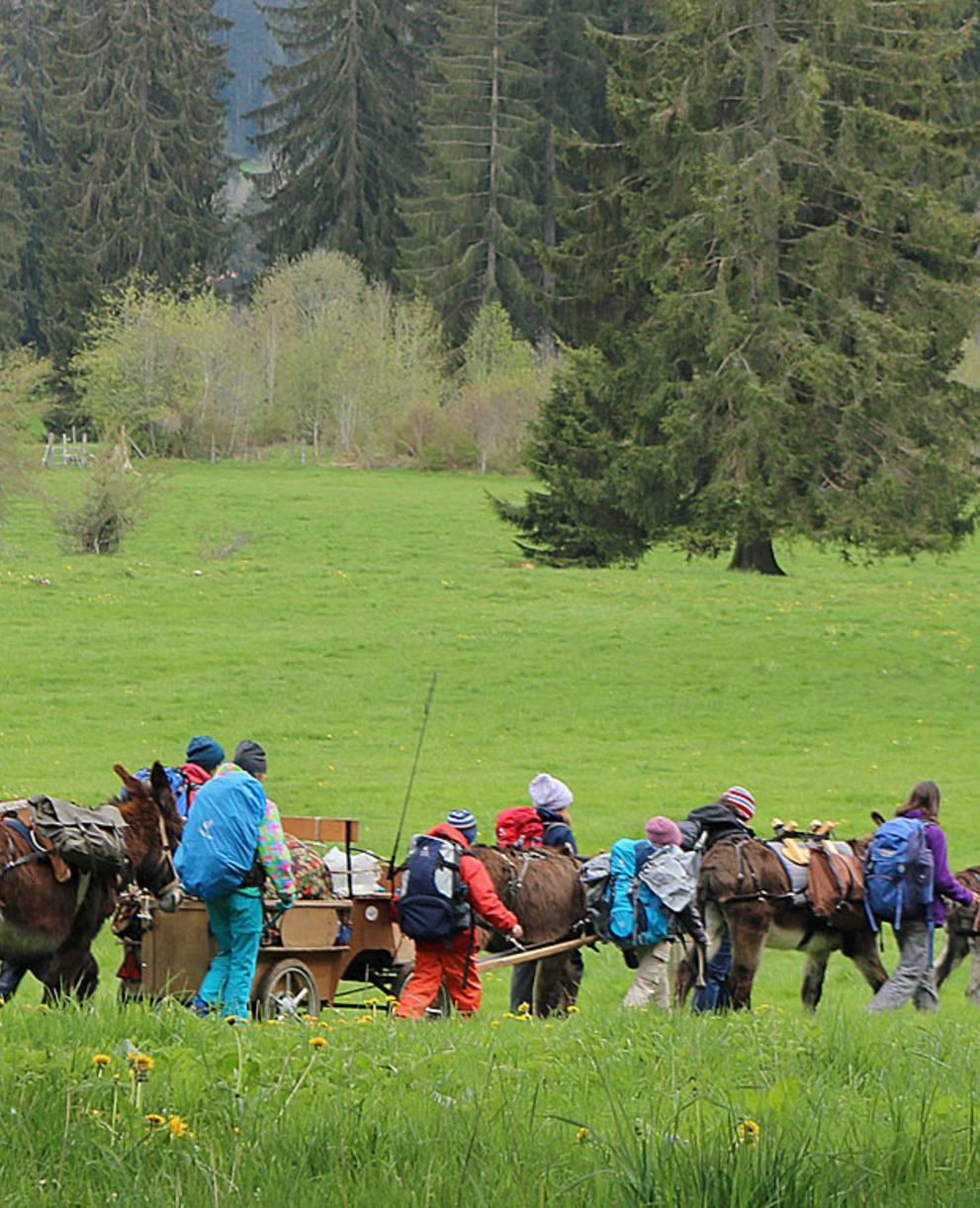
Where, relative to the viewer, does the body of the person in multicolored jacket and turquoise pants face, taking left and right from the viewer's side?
facing away from the viewer and to the right of the viewer

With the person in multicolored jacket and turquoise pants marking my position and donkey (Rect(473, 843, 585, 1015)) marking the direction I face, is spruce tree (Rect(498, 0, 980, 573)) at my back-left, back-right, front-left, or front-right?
front-left

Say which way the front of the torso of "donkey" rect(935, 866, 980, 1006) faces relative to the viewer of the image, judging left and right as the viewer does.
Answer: facing to the right of the viewer

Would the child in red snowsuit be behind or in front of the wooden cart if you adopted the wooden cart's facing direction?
in front

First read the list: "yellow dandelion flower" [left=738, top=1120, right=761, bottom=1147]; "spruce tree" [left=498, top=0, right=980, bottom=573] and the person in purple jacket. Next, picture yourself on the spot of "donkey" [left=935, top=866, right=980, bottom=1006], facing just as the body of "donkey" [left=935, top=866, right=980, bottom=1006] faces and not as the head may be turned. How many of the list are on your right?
2

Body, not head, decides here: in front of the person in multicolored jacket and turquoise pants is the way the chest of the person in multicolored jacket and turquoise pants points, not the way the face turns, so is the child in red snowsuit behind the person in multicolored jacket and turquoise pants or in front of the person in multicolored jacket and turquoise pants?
in front

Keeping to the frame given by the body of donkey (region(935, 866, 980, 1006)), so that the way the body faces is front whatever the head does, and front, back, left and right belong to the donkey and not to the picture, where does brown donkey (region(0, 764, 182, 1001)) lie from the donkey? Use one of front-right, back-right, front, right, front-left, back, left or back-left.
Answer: back-right

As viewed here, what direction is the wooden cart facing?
to the viewer's right
